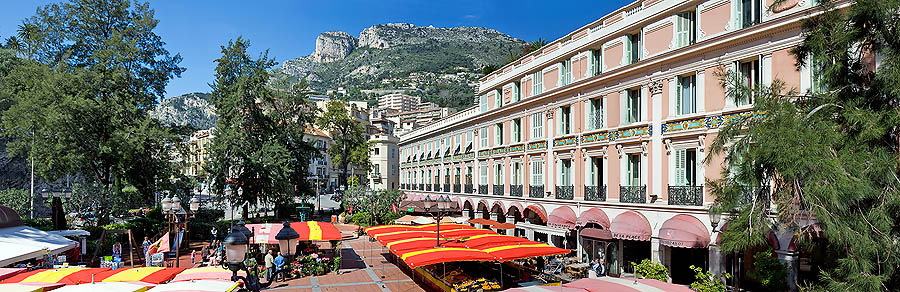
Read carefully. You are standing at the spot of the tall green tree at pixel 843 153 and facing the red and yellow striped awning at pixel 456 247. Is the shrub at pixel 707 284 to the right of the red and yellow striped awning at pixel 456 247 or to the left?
right

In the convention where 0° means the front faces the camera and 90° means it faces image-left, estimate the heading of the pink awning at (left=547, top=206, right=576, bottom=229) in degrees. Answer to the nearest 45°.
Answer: approximately 45°

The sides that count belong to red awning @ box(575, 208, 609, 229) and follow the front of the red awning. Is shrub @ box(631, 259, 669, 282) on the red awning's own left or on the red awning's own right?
on the red awning's own left

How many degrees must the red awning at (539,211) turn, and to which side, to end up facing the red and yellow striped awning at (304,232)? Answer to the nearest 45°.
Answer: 0° — it already faces it

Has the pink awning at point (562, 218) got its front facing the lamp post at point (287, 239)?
yes

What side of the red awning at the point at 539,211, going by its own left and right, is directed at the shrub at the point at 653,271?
left

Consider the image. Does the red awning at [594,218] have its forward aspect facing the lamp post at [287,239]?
yes

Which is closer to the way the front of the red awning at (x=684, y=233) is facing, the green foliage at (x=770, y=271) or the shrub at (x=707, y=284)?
the shrub
